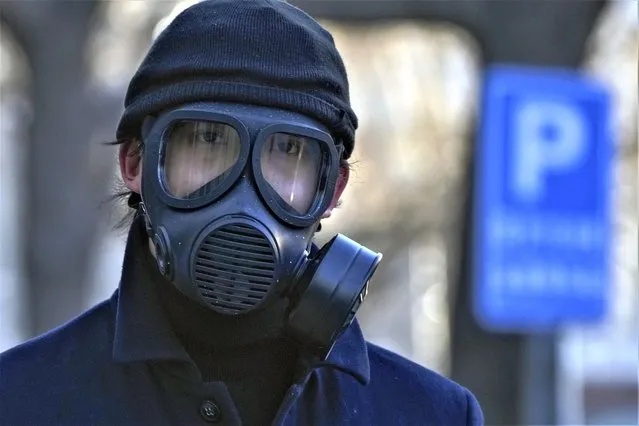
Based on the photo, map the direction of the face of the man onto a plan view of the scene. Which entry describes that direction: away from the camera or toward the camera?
toward the camera

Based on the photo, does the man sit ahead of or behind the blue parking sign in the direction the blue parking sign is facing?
ahead

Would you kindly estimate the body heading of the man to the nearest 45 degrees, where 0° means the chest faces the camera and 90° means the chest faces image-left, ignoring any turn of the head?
approximately 0°

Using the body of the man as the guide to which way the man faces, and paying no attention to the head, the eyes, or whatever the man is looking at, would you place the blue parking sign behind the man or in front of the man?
behind

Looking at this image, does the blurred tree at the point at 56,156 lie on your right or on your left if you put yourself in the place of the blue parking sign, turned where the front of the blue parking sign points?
on your right

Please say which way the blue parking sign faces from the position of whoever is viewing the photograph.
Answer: facing the viewer

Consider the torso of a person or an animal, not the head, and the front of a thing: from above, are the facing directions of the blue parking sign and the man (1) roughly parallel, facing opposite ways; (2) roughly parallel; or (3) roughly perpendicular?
roughly parallel

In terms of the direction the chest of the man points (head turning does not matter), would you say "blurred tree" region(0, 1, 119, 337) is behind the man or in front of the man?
behind

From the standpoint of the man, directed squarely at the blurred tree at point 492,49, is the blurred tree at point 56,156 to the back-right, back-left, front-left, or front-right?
front-left
